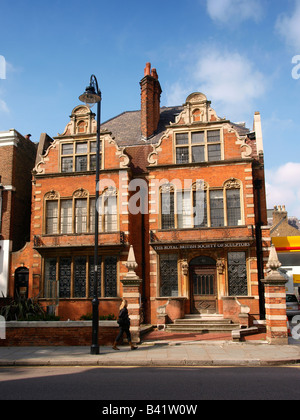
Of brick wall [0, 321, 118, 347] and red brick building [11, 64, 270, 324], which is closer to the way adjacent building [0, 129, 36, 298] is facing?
the brick wall

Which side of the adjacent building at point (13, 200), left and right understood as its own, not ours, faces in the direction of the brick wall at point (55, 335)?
front

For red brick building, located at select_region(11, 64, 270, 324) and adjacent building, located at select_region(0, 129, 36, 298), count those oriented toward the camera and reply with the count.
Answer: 2

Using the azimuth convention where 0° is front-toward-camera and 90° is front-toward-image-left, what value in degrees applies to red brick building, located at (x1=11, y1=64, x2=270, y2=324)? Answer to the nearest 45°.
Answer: approximately 0°

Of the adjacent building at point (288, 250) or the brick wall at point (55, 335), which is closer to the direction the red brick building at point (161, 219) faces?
the brick wall

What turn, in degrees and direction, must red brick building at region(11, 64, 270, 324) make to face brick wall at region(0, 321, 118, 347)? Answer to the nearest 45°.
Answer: approximately 45° to its right

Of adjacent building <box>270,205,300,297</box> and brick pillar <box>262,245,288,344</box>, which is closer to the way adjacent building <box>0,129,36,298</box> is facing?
the brick pillar

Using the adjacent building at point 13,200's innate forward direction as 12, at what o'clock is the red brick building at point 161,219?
The red brick building is roughly at 10 o'clock from the adjacent building.

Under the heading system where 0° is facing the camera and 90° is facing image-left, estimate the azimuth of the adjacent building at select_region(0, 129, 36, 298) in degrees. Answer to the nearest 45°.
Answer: approximately 0°

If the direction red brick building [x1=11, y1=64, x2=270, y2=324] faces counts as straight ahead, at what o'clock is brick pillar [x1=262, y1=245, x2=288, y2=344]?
The brick pillar is roughly at 11 o'clock from the red brick building.

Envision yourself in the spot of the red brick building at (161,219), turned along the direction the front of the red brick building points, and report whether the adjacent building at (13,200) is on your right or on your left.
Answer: on your right

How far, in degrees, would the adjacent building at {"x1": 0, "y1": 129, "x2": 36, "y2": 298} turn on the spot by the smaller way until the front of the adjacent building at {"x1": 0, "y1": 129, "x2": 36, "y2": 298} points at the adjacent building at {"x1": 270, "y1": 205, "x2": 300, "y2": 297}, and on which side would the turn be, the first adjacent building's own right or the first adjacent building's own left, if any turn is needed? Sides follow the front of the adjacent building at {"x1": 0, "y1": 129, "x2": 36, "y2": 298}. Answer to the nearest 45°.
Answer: approximately 90° to the first adjacent building's own left
